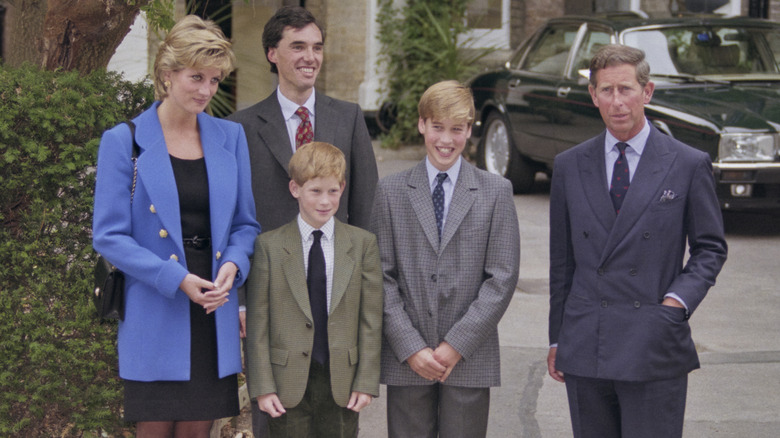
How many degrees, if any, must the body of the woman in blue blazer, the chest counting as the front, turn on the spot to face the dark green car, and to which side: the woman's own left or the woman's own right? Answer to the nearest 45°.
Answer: approximately 90° to the woman's own left

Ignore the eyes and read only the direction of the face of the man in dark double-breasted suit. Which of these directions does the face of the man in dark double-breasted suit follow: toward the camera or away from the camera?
toward the camera

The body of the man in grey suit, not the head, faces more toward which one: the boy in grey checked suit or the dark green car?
the boy in grey checked suit

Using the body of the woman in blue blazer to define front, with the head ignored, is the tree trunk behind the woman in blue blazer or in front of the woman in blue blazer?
behind

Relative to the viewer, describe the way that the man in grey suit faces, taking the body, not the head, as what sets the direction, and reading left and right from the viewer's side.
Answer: facing the viewer

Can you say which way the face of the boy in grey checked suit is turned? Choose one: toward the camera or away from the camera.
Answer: toward the camera

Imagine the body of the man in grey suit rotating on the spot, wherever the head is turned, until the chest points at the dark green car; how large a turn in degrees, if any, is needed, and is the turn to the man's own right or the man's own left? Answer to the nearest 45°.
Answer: approximately 135° to the man's own left

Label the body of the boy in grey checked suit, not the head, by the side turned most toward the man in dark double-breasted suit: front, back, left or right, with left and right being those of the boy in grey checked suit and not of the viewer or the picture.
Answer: left

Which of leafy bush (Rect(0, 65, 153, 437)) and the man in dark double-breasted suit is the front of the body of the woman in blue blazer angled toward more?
the man in dark double-breasted suit

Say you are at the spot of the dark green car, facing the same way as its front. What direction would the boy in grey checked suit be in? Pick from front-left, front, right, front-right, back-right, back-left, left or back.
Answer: front-right

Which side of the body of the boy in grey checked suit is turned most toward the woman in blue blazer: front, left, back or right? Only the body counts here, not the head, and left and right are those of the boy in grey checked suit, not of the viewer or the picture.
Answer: right

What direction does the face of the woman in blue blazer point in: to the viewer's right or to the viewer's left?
to the viewer's right

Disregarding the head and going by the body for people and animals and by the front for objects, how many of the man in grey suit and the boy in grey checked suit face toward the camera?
2

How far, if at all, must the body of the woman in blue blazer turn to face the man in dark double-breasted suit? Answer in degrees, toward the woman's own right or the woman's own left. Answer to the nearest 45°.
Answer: approximately 45° to the woman's own left

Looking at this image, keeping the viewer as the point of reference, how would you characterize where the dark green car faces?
facing the viewer and to the right of the viewer

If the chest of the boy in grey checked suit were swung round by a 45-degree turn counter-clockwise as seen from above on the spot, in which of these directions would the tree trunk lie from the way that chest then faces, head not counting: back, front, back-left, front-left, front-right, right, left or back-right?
back

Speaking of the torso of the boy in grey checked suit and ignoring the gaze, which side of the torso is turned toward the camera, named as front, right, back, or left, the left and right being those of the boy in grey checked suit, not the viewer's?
front

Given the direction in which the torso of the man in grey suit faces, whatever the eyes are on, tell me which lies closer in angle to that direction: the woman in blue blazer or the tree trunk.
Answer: the woman in blue blazer
